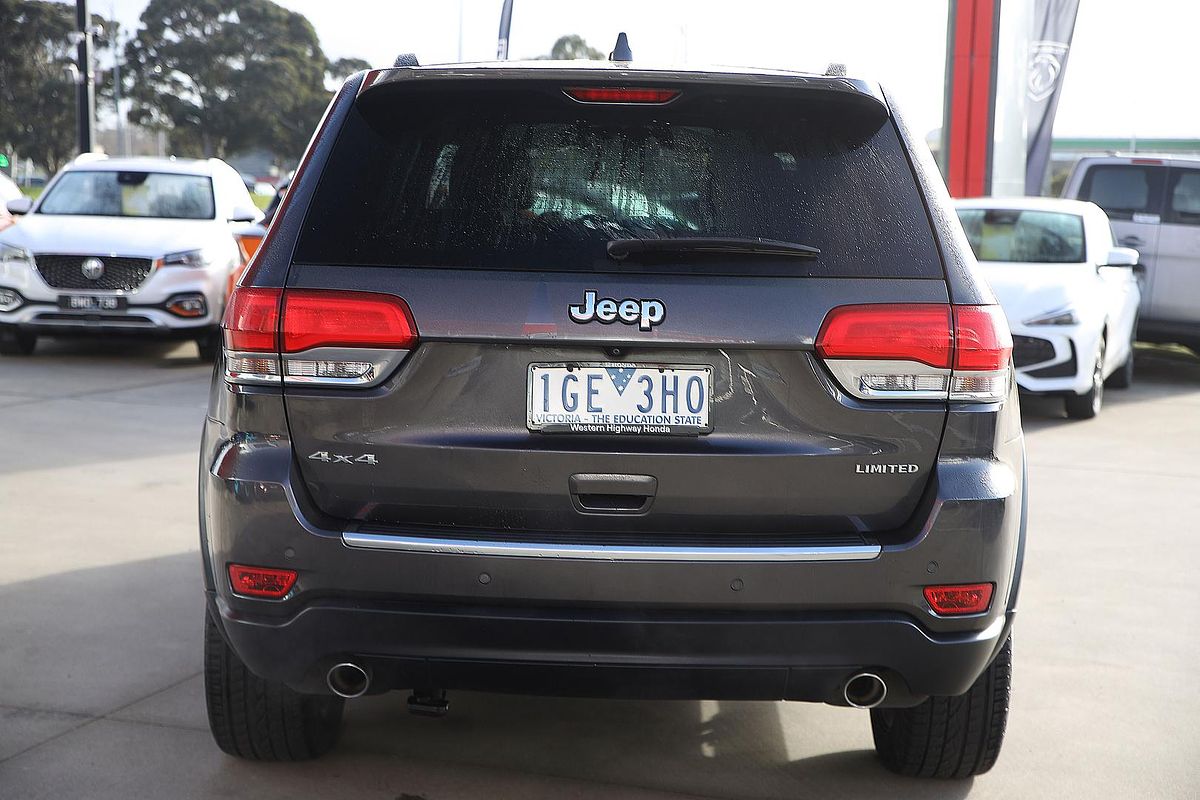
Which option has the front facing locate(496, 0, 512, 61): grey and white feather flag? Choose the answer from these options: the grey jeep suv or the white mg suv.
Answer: the grey jeep suv

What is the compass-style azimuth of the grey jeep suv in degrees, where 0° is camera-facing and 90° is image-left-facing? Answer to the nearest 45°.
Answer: approximately 180°

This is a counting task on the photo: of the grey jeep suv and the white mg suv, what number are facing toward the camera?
1

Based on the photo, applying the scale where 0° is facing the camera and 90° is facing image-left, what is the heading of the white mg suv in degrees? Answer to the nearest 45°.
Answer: approximately 0°

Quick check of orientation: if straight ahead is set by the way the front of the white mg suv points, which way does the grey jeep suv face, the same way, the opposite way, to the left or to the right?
the opposite way

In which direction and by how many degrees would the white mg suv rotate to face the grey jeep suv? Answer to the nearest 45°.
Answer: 0° — it already faces it

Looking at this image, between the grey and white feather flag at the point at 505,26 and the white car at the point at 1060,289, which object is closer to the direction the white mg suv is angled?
the white car

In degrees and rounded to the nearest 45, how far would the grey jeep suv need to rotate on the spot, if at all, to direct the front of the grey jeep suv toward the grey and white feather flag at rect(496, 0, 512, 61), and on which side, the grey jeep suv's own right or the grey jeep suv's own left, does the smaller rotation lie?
0° — it already faces it

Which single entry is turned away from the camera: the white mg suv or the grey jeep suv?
the grey jeep suv
